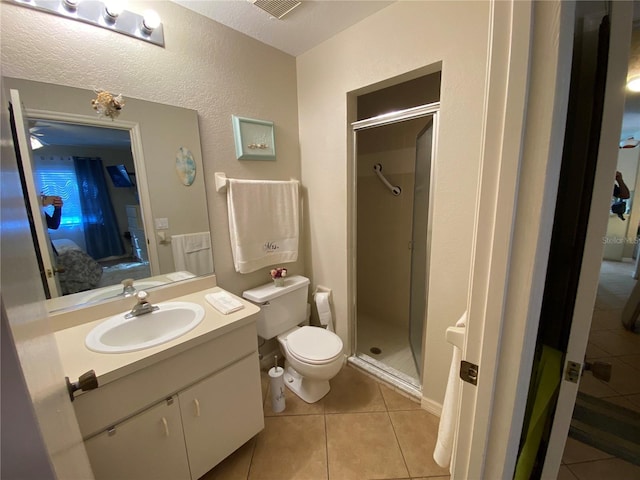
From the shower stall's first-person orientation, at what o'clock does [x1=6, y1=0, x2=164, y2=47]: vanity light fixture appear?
The vanity light fixture is roughly at 12 o'clock from the shower stall.

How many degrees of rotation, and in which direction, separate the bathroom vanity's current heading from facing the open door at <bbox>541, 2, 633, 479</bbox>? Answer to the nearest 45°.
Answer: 0° — it already faces it

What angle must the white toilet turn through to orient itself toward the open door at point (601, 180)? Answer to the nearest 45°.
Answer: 0° — it already faces it

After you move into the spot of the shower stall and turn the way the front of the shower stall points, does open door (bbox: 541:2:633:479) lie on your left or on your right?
on your left

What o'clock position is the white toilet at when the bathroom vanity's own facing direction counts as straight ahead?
The white toilet is roughly at 10 o'clock from the bathroom vanity.
